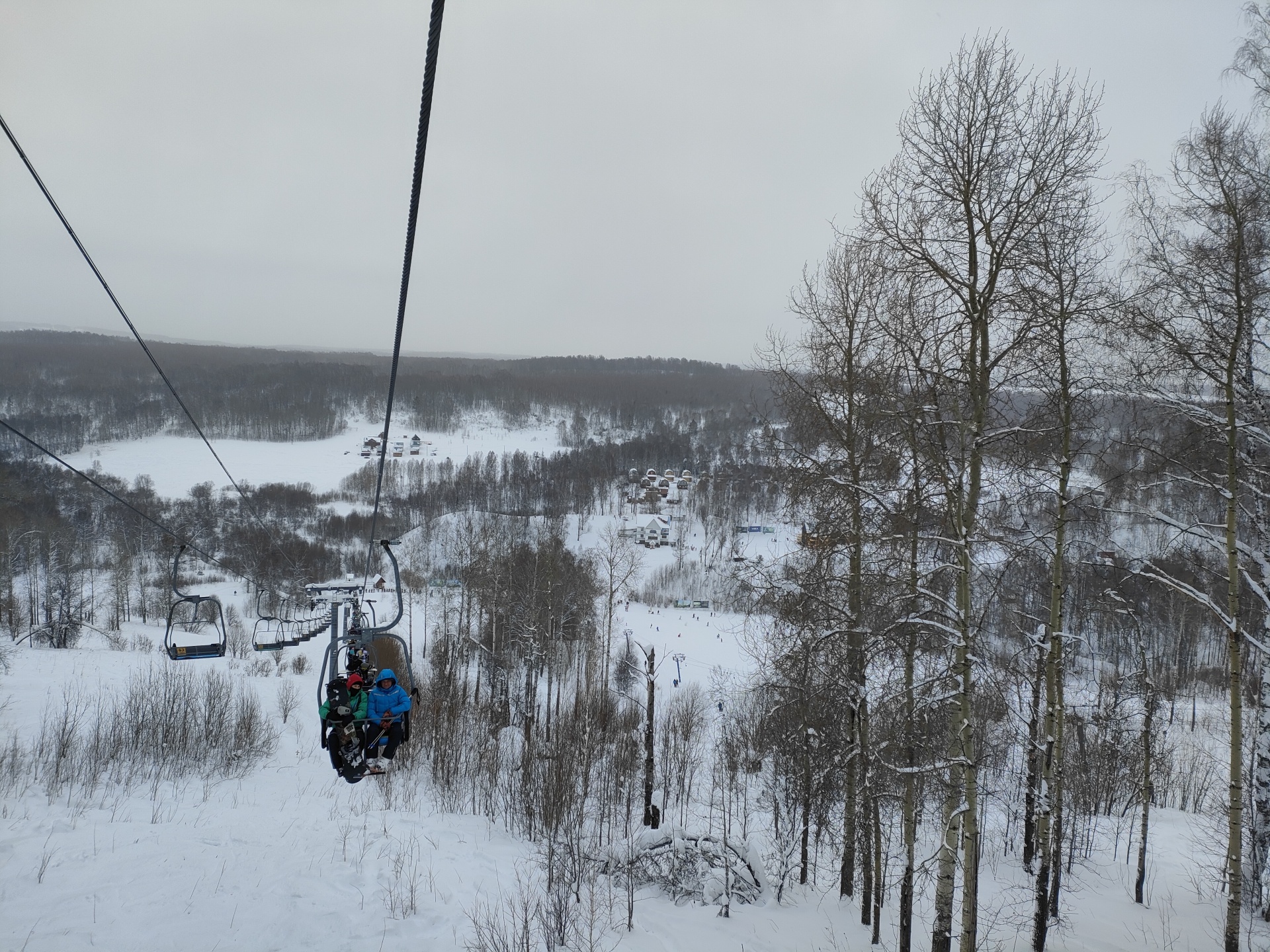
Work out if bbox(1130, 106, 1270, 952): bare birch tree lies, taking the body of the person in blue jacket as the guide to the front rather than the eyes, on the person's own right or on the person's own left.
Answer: on the person's own left

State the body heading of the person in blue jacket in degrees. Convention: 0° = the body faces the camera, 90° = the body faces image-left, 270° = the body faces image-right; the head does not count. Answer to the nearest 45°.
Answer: approximately 0°
